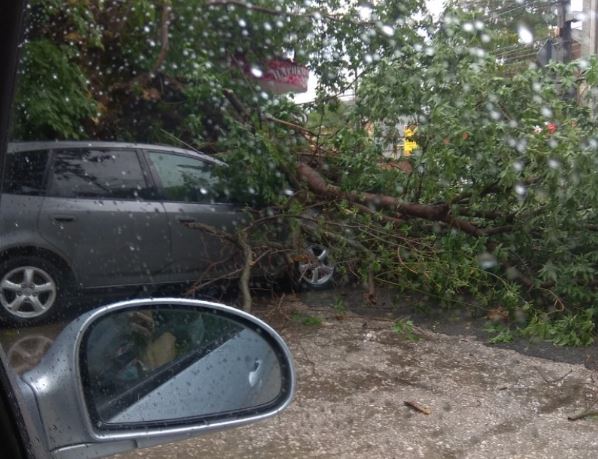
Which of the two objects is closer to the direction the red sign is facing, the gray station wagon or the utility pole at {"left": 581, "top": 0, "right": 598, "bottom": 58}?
the gray station wagon

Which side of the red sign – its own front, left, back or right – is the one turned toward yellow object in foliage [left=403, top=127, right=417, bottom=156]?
left

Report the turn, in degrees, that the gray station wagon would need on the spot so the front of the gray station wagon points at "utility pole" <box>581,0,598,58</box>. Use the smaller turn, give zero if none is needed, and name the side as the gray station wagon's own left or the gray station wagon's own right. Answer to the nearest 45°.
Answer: approximately 45° to the gray station wagon's own left

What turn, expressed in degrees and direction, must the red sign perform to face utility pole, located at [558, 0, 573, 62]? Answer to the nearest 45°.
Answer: approximately 90° to its left

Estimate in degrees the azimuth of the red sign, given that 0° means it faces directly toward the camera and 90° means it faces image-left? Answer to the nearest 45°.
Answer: approximately 0°

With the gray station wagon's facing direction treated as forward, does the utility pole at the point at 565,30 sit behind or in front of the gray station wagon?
in front

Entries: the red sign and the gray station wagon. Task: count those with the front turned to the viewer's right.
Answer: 1

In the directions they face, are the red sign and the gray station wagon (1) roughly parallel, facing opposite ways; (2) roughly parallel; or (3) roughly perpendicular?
roughly perpendicular

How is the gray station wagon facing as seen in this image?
to the viewer's right

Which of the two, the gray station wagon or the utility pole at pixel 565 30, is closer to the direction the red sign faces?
the gray station wagon

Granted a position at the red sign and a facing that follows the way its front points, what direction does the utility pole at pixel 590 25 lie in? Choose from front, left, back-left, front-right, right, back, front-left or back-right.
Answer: left

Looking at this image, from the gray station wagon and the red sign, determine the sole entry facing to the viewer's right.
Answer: the gray station wagon

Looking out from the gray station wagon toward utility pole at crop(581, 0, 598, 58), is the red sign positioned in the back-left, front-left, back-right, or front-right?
front-left
